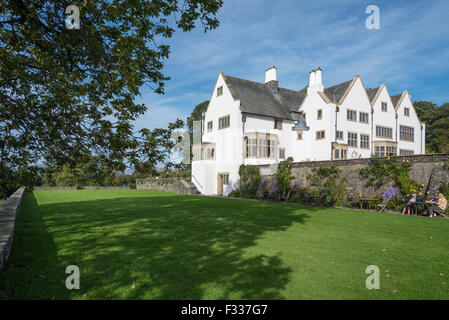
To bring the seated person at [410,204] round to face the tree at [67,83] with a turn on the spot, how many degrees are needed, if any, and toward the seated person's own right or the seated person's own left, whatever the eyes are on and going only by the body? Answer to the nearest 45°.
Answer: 0° — they already face it

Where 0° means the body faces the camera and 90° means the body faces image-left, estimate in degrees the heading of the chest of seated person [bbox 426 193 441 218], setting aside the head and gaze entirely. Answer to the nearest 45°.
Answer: approximately 45°

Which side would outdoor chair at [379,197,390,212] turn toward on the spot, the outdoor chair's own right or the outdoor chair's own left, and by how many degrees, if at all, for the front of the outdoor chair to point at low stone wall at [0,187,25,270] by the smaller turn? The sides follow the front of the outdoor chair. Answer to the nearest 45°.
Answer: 0° — it already faces it

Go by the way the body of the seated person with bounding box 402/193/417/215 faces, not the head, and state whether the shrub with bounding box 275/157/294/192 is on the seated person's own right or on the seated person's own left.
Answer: on the seated person's own right

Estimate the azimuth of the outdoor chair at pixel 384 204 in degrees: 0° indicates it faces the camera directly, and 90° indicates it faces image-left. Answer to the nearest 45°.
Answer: approximately 45°

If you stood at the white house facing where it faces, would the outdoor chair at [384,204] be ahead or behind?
ahead

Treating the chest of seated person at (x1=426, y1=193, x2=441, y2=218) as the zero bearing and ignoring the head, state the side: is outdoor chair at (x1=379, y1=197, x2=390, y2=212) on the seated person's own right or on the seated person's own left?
on the seated person's own right

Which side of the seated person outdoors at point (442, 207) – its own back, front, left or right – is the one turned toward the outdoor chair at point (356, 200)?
front

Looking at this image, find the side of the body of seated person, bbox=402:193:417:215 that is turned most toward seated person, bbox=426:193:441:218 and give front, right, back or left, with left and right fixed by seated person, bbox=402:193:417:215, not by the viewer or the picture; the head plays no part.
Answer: left
